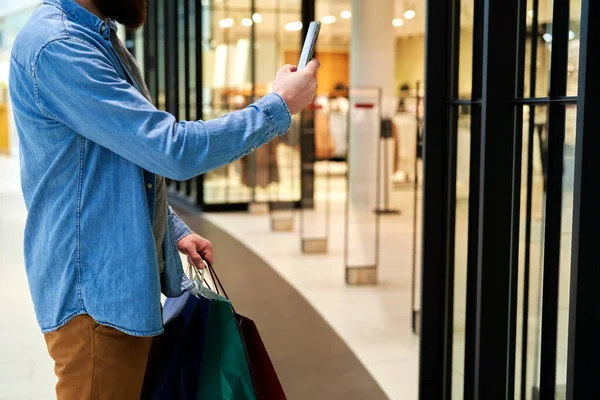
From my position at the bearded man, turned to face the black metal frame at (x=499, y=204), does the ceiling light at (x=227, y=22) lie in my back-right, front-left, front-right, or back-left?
front-left

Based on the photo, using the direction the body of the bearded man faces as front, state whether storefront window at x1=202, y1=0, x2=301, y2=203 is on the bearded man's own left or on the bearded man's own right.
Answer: on the bearded man's own left

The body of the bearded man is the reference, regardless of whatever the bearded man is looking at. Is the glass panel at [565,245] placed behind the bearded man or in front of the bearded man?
in front

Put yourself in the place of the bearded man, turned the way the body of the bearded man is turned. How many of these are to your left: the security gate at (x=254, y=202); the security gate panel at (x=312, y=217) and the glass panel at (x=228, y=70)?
3

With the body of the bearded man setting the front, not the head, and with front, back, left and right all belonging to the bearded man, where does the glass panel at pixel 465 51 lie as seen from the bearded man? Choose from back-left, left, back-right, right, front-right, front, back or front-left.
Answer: front-left

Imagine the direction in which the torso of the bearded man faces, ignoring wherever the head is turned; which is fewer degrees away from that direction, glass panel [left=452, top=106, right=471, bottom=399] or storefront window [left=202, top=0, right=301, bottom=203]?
the glass panel

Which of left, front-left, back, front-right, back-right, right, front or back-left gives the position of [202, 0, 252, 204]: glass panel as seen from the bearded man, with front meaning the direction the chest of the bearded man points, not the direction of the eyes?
left

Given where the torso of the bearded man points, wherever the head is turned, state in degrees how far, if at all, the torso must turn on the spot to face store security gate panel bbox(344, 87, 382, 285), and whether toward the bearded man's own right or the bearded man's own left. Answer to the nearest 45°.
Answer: approximately 90° to the bearded man's own left

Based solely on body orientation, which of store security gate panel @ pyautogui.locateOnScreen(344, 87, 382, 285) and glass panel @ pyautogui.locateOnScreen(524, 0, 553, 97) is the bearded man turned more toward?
the glass panel

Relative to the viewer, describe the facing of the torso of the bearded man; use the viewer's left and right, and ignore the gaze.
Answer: facing to the right of the viewer

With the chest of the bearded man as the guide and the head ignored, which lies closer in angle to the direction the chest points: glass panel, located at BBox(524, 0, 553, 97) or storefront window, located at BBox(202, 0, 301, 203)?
the glass panel

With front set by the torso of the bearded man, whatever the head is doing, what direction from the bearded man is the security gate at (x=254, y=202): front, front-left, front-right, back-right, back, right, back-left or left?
left

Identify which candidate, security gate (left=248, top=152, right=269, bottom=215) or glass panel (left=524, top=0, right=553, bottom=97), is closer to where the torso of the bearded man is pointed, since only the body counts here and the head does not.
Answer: the glass panel

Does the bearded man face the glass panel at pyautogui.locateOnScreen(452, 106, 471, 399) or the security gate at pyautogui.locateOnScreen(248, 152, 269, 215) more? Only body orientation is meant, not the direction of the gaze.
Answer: the glass panel
